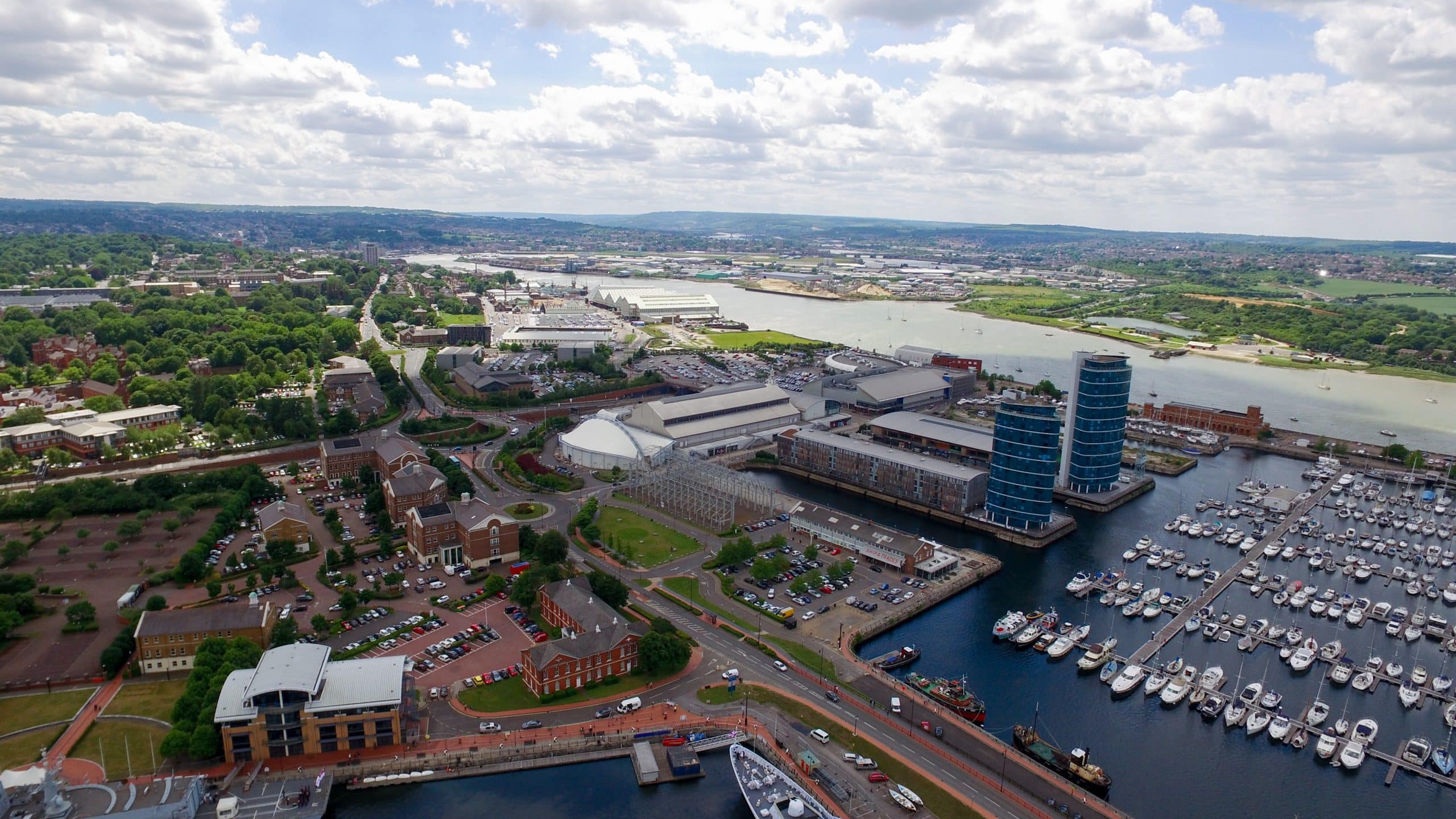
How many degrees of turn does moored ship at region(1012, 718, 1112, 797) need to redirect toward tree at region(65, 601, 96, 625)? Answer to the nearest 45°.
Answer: approximately 45° to its left

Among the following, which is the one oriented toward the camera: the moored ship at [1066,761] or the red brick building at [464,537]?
the red brick building

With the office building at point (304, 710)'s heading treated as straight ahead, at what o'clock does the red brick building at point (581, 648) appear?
The red brick building is roughly at 9 o'clock from the office building.

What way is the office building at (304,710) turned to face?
toward the camera

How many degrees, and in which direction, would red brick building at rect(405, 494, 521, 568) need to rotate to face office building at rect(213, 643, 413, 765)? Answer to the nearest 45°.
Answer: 0° — it already faces it

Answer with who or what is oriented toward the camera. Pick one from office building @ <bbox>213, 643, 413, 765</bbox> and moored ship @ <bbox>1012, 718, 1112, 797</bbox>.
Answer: the office building

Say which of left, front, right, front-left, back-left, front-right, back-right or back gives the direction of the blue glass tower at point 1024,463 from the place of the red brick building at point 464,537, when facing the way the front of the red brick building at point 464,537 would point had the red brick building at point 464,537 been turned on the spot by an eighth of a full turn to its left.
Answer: front-left

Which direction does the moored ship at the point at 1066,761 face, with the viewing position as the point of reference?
facing away from the viewer and to the left of the viewer

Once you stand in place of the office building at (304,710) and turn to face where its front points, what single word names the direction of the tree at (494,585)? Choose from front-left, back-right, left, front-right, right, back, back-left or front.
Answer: back-left

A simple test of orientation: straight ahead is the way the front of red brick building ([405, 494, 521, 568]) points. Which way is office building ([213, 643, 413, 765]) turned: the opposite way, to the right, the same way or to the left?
the same way

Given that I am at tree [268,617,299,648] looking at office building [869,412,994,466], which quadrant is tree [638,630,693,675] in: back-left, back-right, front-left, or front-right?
front-right

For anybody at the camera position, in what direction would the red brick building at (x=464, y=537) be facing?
facing the viewer

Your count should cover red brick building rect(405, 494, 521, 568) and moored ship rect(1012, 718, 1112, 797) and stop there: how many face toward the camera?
1

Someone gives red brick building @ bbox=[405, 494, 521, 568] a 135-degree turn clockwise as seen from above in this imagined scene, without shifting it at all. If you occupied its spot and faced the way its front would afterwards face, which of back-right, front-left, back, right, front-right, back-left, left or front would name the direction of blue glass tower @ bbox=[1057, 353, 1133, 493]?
back-right

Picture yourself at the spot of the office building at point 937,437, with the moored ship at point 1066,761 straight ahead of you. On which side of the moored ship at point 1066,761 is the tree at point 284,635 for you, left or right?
right

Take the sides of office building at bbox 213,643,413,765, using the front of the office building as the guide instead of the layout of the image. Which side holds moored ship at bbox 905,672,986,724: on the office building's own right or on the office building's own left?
on the office building's own left

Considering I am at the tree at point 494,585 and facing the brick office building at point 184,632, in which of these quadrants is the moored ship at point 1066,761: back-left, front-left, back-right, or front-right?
back-left

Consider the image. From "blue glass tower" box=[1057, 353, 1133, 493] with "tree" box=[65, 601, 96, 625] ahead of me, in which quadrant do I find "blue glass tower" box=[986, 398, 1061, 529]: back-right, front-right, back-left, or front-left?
front-left
